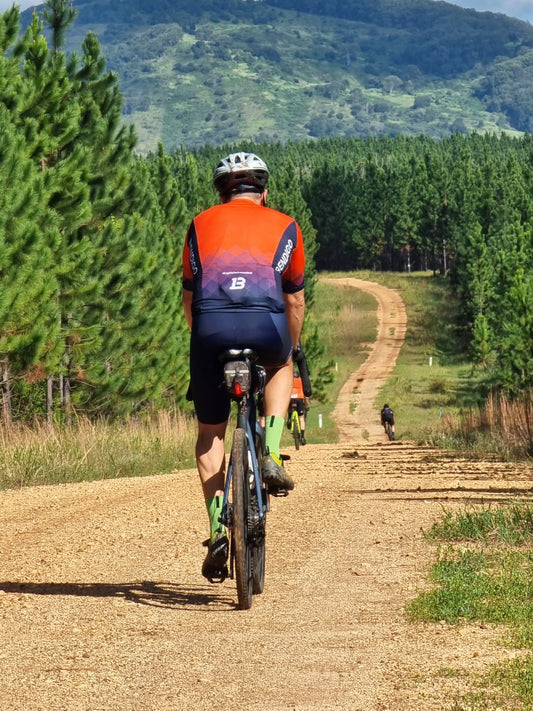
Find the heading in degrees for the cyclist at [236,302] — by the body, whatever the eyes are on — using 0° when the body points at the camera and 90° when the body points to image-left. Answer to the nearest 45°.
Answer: approximately 180°

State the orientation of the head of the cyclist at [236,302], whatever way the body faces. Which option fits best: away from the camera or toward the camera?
away from the camera

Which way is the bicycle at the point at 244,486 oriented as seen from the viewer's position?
away from the camera
